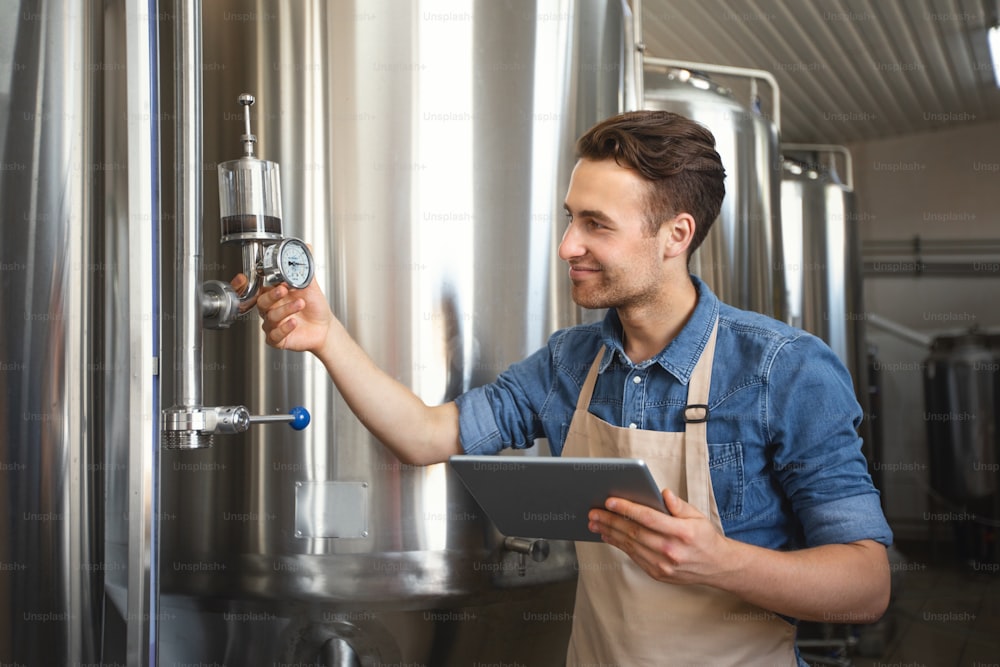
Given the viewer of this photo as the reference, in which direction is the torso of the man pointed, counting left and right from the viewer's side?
facing the viewer and to the left of the viewer

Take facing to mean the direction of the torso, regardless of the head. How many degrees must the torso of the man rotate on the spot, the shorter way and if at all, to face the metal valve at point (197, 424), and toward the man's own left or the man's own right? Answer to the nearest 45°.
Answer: approximately 45° to the man's own right

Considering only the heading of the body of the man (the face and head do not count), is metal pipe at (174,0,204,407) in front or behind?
in front

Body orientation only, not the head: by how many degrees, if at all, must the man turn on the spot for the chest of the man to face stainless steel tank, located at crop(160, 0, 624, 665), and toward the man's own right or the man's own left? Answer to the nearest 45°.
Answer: approximately 90° to the man's own right

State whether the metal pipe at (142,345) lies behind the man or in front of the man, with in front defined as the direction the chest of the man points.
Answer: in front

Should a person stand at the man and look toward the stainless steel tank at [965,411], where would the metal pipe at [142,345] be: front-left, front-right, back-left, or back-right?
back-left

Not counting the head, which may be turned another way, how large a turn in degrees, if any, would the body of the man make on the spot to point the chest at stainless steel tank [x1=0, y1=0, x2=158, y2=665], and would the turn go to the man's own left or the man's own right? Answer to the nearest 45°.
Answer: approximately 45° to the man's own right

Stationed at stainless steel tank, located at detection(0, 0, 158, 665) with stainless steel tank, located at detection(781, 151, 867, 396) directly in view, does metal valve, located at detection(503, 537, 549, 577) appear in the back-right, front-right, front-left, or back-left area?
front-right

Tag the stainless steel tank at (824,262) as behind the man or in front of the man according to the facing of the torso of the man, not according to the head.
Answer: behind

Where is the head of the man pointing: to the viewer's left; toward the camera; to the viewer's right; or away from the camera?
to the viewer's left

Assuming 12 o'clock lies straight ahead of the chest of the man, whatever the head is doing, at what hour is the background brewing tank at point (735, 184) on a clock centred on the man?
The background brewing tank is roughly at 5 o'clock from the man.

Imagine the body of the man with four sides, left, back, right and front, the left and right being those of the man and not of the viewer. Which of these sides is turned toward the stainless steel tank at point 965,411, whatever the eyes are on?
back

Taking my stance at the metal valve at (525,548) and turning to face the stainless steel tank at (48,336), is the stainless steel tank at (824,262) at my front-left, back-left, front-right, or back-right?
back-right
